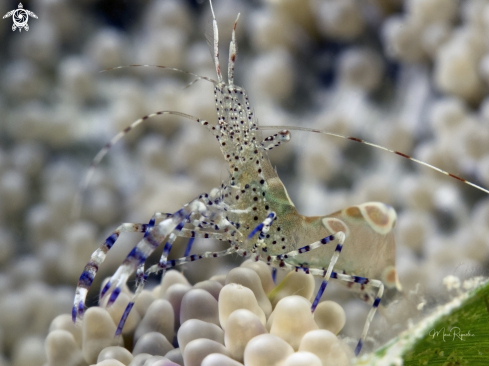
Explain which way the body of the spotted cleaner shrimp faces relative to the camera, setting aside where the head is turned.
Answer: to the viewer's left
